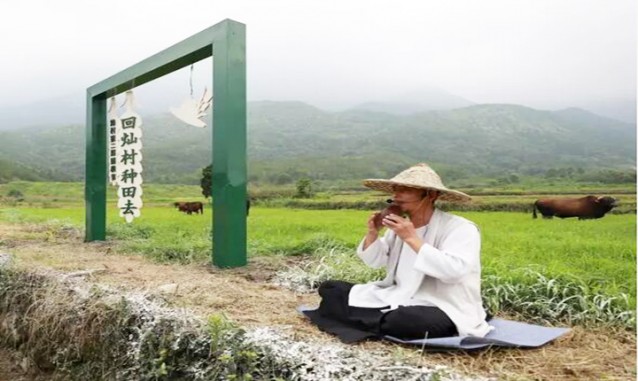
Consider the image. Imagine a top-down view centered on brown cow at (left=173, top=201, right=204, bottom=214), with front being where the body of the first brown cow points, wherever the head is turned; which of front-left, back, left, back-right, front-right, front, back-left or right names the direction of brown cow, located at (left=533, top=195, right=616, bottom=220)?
back-left

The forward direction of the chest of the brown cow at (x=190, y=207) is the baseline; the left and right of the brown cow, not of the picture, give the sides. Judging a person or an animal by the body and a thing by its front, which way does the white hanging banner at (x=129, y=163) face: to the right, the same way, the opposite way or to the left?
to the left

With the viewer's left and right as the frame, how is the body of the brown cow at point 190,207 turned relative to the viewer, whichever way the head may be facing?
facing to the left of the viewer

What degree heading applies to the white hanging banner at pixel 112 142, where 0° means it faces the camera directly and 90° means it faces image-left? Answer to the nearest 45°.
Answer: approximately 0°

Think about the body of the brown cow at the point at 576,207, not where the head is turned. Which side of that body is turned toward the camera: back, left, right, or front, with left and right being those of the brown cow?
right

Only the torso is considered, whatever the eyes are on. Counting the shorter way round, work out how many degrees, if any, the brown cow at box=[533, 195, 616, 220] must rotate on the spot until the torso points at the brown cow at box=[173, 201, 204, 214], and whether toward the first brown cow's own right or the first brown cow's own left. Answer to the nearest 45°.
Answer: approximately 180°

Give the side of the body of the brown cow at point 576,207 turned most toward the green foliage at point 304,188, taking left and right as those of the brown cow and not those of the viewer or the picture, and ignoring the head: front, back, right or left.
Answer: back

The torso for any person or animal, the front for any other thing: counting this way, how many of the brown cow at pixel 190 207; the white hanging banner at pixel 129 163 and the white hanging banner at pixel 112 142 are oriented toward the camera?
2

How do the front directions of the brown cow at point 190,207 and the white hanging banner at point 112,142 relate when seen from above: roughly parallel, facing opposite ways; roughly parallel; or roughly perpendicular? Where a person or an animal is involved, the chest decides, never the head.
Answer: roughly perpendicular

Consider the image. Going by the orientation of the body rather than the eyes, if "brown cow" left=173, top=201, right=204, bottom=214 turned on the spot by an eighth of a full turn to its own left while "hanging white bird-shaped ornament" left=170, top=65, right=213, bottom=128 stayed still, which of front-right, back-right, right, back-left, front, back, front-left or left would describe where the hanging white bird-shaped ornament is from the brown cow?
front-left
